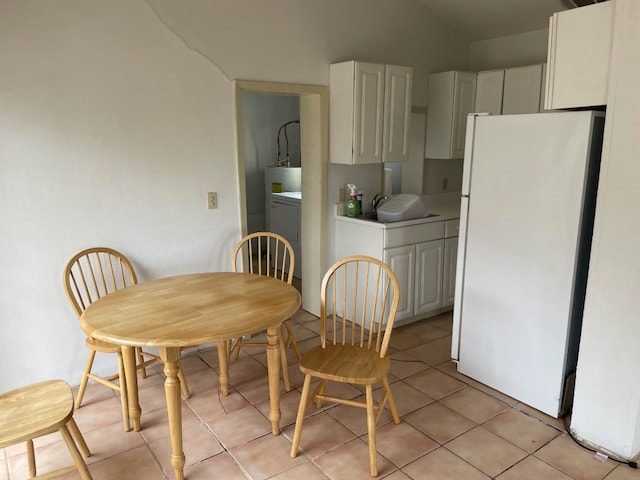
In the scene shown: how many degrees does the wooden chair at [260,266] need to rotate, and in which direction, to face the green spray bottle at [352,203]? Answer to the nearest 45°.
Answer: approximately 180°

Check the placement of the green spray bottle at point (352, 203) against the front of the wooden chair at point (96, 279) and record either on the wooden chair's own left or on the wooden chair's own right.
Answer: on the wooden chair's own left

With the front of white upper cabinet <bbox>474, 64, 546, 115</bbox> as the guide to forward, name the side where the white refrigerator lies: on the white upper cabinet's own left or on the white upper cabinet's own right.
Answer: on the white upper cabinet's own left

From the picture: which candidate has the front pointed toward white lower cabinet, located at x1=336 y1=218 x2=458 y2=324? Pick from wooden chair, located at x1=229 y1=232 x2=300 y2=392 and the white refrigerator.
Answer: the white refrigerator

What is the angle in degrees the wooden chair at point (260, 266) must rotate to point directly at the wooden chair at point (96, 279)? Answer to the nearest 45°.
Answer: approximately 45° to its right

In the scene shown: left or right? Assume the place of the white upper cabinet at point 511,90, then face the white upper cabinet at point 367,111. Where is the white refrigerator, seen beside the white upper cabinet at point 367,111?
left

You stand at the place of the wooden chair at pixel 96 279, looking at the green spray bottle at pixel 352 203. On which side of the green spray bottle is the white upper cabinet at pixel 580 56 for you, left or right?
right

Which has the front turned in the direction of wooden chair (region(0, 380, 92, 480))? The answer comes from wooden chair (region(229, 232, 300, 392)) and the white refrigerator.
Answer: wooden chair (region(229, 232, 300, 392))

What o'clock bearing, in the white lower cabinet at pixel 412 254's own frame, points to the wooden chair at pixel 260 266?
The wooden chair is roughly at 3 o'clock from the white lower cabinet.
